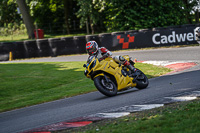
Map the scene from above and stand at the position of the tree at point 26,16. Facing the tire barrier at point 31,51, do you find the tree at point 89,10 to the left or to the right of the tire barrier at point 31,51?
left

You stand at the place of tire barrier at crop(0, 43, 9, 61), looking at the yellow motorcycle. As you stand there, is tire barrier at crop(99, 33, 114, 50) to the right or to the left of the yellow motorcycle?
left

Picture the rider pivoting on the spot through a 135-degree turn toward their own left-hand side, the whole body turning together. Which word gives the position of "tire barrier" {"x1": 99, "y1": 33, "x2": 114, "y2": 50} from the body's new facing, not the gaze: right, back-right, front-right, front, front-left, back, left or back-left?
left

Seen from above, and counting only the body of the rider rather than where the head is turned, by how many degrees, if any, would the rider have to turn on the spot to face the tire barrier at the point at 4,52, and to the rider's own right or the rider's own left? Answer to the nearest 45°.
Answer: approximately 90° to the rider's own right

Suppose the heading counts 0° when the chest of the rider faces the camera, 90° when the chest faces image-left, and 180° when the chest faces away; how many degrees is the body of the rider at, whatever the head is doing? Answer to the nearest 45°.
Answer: approximately 45°

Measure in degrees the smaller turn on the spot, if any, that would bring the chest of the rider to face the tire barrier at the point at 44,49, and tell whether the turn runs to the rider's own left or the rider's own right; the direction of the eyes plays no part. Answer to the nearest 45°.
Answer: approximately 135° to the rider's own right

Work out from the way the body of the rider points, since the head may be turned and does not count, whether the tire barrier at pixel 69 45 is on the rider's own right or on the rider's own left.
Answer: on the rider's own right

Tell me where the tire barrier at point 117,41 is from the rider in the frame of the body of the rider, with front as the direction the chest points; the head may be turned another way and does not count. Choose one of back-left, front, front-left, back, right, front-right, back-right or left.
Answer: back-right

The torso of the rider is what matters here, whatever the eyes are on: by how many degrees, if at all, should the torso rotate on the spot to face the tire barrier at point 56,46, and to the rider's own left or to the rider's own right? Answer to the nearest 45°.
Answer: approximately 135° to the rider's own right

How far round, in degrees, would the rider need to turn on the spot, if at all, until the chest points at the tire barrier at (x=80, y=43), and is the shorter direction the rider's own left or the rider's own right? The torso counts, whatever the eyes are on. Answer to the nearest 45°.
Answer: approximately 135° to the rider's own right

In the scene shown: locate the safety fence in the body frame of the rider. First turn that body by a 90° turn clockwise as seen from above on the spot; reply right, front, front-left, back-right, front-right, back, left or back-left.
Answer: front-right

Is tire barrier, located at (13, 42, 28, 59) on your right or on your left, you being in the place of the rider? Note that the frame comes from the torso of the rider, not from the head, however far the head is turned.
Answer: on your right
